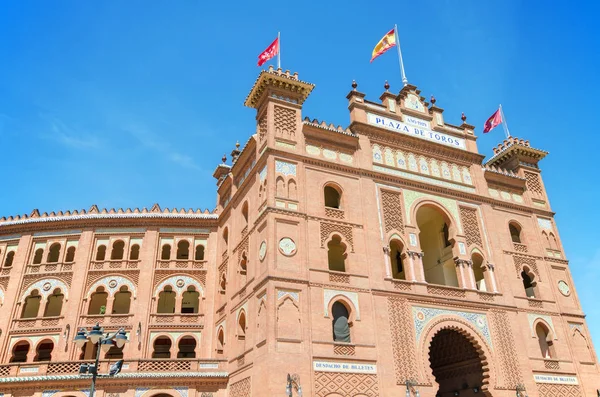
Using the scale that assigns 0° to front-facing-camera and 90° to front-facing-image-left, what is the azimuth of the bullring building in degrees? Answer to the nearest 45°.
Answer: approximately 315°
